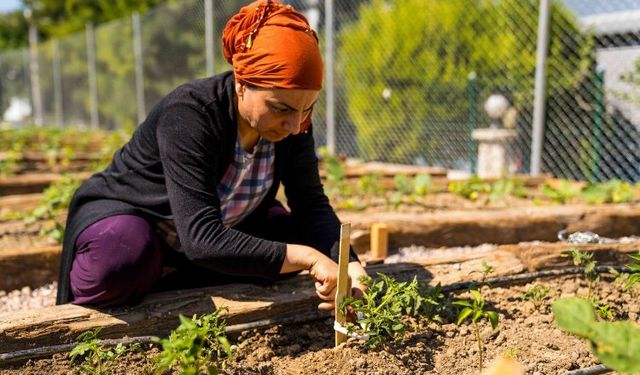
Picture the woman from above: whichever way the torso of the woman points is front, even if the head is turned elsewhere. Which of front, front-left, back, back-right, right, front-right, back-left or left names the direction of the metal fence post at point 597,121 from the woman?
left

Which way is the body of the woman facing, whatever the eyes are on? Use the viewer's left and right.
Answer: facing the viewer and to the right of the viewer

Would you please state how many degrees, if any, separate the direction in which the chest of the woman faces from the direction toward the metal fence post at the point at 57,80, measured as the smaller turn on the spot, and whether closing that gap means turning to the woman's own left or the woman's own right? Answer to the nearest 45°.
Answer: approximately 135° to the woman's own left

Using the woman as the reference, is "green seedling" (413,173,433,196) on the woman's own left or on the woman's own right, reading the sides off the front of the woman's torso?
on the woman's own left

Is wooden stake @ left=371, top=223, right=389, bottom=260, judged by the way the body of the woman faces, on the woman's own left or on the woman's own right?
on the woman's own left

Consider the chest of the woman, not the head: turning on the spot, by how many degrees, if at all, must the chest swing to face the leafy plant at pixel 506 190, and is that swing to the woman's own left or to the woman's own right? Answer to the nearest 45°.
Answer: approximately 90° to the woman's own left

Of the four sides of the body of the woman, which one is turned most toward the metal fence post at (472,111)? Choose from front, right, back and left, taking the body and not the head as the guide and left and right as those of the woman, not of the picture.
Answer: left

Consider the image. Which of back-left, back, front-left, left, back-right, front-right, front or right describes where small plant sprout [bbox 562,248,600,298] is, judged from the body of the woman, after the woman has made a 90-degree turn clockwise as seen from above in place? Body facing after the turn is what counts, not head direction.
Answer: back-left

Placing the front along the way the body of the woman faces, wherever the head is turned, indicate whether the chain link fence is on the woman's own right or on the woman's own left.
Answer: on the woman's own left

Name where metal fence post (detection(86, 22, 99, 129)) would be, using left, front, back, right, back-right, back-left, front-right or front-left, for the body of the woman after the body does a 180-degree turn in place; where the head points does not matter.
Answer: front-right
